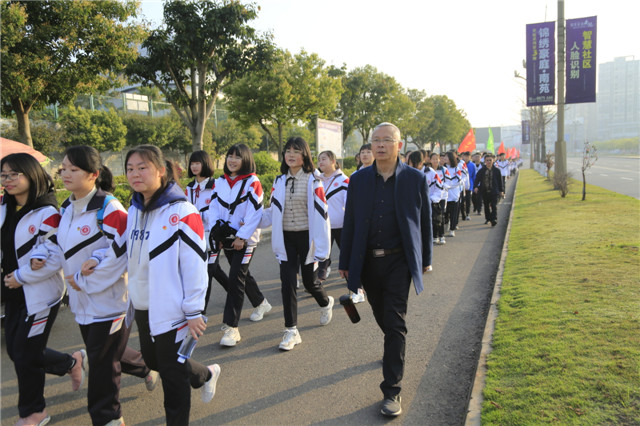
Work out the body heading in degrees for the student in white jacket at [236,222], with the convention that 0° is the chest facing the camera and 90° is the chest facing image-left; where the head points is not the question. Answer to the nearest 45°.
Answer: approximately 45°

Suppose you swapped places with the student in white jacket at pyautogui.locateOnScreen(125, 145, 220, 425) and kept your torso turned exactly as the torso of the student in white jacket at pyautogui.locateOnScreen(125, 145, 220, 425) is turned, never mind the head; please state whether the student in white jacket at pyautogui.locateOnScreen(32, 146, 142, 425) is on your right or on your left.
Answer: on your right

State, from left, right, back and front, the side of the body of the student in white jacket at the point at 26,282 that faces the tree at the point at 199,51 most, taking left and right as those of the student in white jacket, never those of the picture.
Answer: back

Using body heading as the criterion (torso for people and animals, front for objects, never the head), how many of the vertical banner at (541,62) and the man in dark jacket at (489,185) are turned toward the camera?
2

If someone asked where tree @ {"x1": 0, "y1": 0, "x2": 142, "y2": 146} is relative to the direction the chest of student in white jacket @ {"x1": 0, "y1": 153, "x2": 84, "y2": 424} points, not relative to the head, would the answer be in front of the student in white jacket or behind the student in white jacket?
behind

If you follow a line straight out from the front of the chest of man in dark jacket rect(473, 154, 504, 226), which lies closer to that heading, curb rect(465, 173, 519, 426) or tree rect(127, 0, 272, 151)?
the curb

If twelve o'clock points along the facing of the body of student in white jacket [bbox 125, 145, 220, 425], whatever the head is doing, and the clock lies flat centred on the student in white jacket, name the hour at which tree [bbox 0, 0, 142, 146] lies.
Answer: The tree is roughly at 4 o'clock from the student in white jacket.

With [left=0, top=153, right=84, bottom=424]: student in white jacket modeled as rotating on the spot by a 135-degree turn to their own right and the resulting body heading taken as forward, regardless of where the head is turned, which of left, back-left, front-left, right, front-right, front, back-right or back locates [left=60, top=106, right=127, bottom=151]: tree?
front

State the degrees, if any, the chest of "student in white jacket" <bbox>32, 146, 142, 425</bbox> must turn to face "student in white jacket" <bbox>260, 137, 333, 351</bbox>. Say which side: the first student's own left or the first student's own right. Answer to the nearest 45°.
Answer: approximately 180°

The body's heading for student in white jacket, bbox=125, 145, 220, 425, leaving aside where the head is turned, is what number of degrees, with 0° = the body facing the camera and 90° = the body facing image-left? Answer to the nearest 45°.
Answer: approximately 45°
